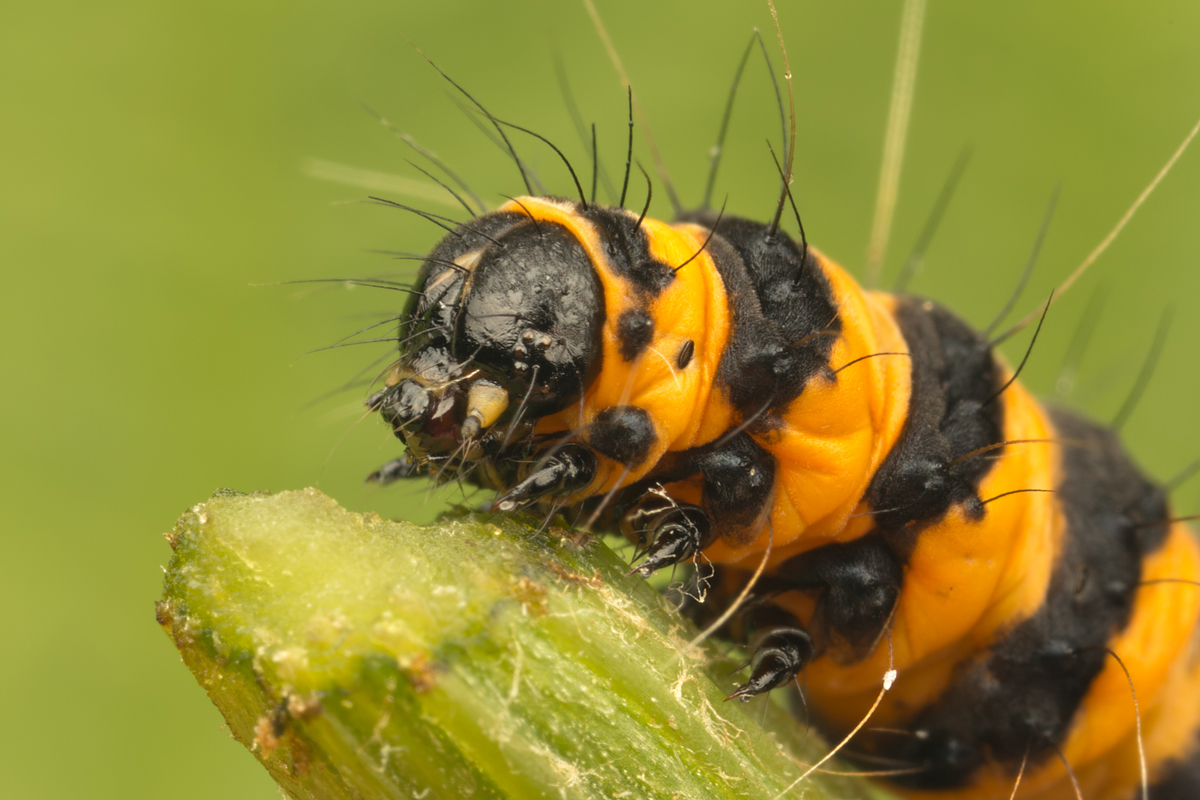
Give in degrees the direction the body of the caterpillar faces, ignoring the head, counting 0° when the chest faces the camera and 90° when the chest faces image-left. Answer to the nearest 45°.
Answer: approximately 45°
